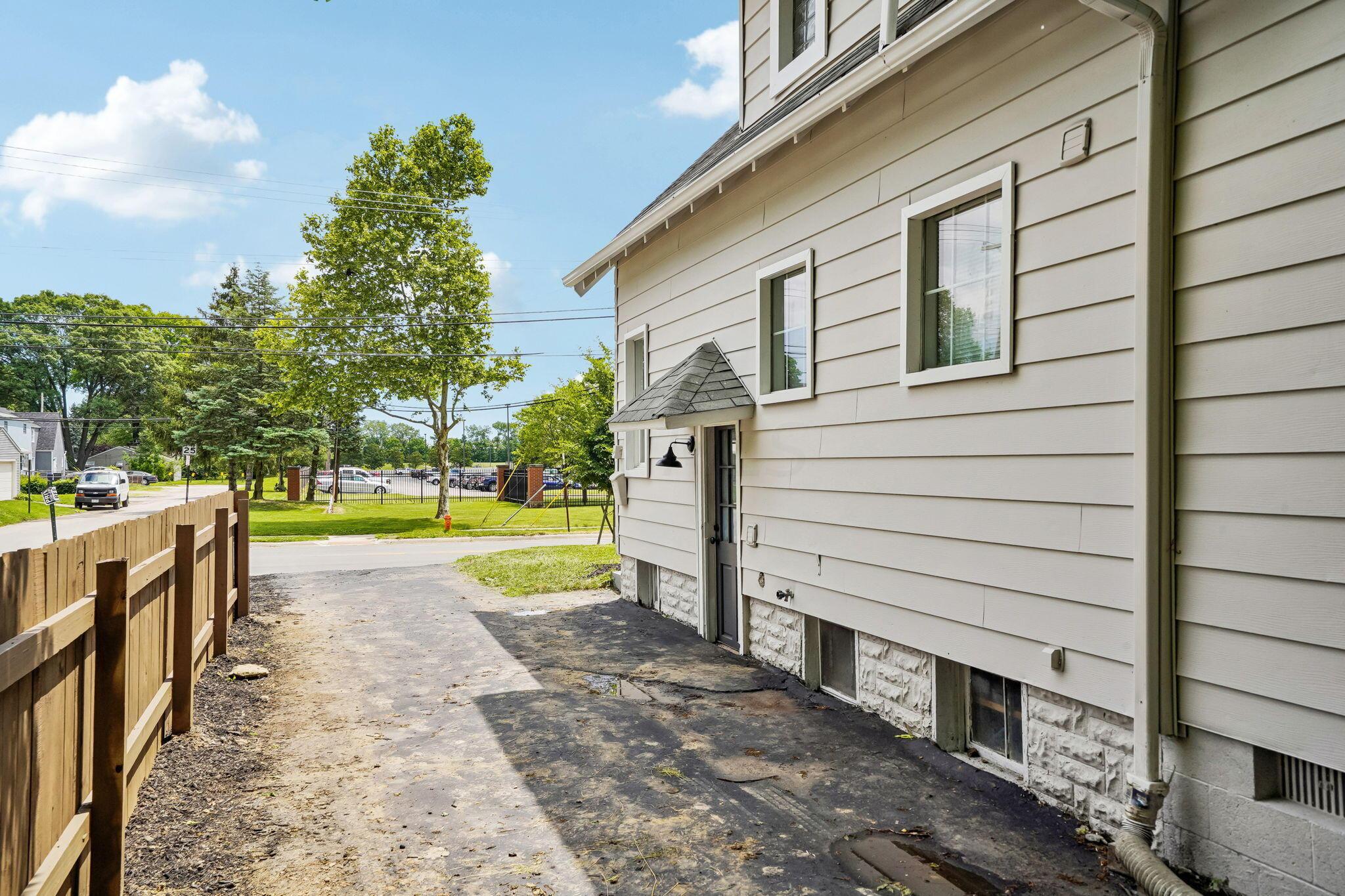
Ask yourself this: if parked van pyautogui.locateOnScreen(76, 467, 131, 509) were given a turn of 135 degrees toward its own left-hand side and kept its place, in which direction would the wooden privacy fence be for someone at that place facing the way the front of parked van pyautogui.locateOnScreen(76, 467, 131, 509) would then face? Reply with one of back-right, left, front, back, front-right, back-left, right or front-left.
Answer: right

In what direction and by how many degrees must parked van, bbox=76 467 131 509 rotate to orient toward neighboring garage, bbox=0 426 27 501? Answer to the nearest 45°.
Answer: approximately 135° to its right

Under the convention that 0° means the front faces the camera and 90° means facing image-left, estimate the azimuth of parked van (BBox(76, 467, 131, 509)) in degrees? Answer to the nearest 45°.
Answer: approximately 45°

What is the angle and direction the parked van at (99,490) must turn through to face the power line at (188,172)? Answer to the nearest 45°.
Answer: approximately 45° to its left

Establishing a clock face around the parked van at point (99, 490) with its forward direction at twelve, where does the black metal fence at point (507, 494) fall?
The black metal fence is roughly at 8 o'clock from the parked van.

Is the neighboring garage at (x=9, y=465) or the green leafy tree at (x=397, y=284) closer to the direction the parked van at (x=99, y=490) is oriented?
the green leafy tree

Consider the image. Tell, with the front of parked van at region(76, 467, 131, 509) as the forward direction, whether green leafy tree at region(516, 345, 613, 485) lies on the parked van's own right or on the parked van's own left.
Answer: on the parked van's own left
